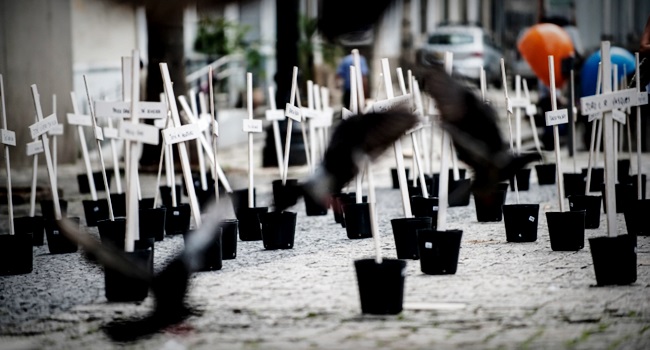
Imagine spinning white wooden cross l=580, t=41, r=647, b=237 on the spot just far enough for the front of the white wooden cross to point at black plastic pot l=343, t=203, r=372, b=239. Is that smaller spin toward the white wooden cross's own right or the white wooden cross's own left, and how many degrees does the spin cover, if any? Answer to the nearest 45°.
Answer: approximately 135° to the white wooden cross's own right

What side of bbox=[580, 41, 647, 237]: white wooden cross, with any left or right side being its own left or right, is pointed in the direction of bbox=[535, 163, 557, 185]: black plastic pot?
back

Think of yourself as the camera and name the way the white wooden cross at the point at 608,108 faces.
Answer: facing the viewer

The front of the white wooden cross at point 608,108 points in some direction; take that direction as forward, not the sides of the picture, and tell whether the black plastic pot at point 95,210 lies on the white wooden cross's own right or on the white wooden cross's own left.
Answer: on the white wooden cross's own right

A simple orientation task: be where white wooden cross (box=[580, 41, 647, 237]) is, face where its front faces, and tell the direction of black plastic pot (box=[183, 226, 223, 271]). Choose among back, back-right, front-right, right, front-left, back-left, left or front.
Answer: right

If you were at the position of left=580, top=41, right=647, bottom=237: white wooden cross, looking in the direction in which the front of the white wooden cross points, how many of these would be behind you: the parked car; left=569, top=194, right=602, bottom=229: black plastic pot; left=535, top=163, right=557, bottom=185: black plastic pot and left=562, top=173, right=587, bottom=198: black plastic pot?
4

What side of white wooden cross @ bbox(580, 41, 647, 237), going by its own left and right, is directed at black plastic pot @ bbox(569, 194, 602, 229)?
back

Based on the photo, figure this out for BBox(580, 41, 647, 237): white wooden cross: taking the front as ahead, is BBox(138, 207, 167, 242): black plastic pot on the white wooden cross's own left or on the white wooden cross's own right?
on the white wooden cross's own right

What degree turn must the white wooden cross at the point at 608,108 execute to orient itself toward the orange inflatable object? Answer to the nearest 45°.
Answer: approximately 180°

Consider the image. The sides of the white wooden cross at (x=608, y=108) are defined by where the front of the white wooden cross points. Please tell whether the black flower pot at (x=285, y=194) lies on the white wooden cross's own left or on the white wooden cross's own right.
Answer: on the white wooden cross's own right

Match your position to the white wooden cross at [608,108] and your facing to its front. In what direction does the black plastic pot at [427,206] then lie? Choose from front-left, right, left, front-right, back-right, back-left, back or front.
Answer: back-right

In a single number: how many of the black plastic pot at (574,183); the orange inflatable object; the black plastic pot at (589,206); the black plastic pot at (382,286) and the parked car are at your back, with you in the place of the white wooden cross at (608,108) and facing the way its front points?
4

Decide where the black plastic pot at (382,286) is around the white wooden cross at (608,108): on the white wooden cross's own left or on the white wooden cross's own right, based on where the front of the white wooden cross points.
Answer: on the white wooden cross's own right
